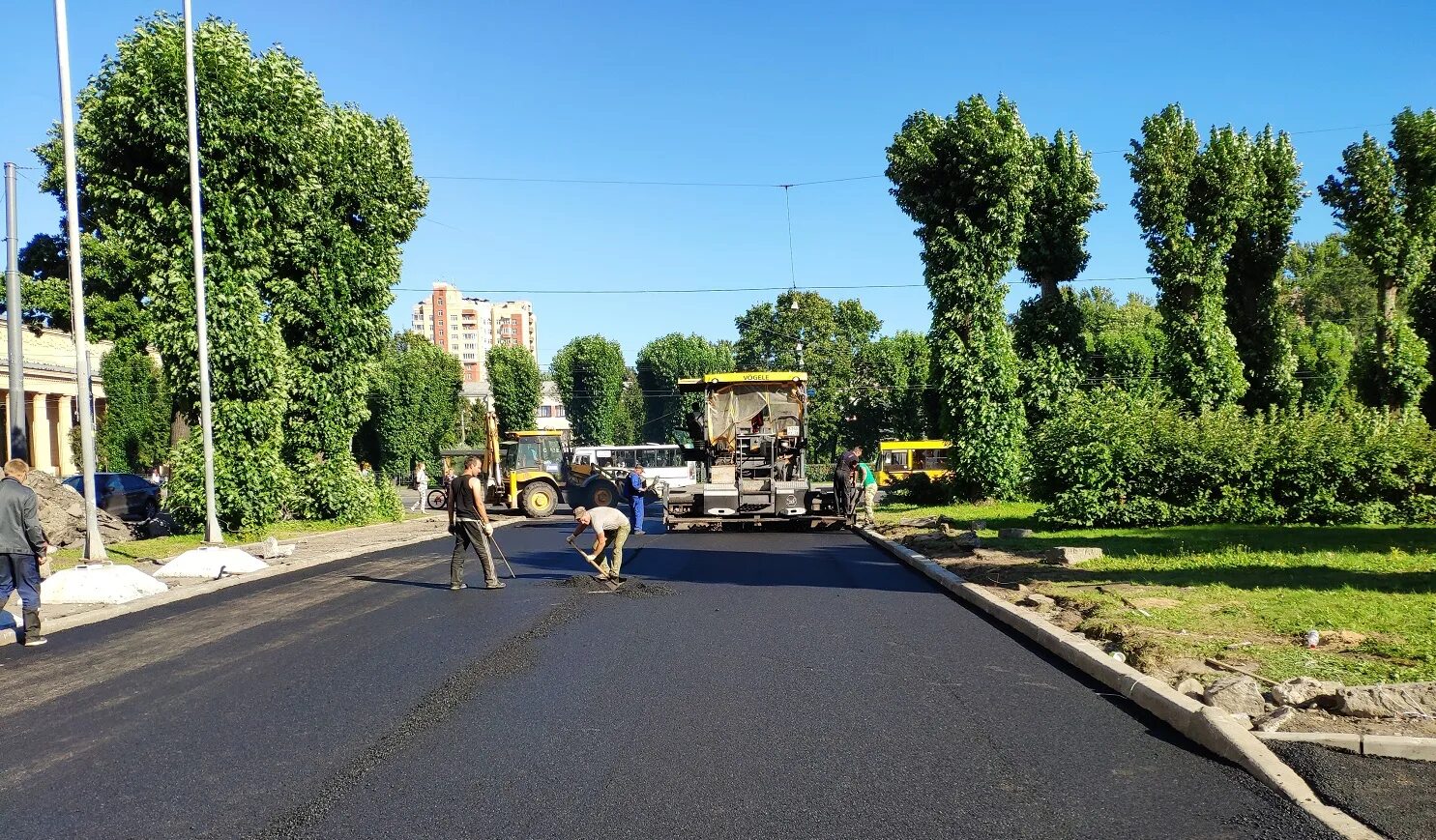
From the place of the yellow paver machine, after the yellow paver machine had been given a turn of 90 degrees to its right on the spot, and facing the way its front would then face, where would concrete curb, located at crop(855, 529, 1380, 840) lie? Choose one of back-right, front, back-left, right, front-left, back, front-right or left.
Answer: right

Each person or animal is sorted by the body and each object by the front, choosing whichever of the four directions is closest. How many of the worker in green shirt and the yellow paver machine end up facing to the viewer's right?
0

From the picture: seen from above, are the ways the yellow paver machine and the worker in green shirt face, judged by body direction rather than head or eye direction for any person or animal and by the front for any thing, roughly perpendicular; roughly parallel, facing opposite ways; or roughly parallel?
roughly perpendicular

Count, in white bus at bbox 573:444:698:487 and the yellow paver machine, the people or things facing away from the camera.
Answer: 1

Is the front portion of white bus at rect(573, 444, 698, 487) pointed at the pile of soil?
no

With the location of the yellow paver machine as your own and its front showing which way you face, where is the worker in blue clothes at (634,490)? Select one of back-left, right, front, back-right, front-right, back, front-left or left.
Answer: left

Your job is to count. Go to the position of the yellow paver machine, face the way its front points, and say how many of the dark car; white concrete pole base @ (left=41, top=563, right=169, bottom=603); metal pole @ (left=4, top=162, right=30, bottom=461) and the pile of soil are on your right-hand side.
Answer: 0

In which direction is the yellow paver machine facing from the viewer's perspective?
away from the camera

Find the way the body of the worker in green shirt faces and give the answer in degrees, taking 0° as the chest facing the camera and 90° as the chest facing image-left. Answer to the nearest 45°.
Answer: approximately 90°
